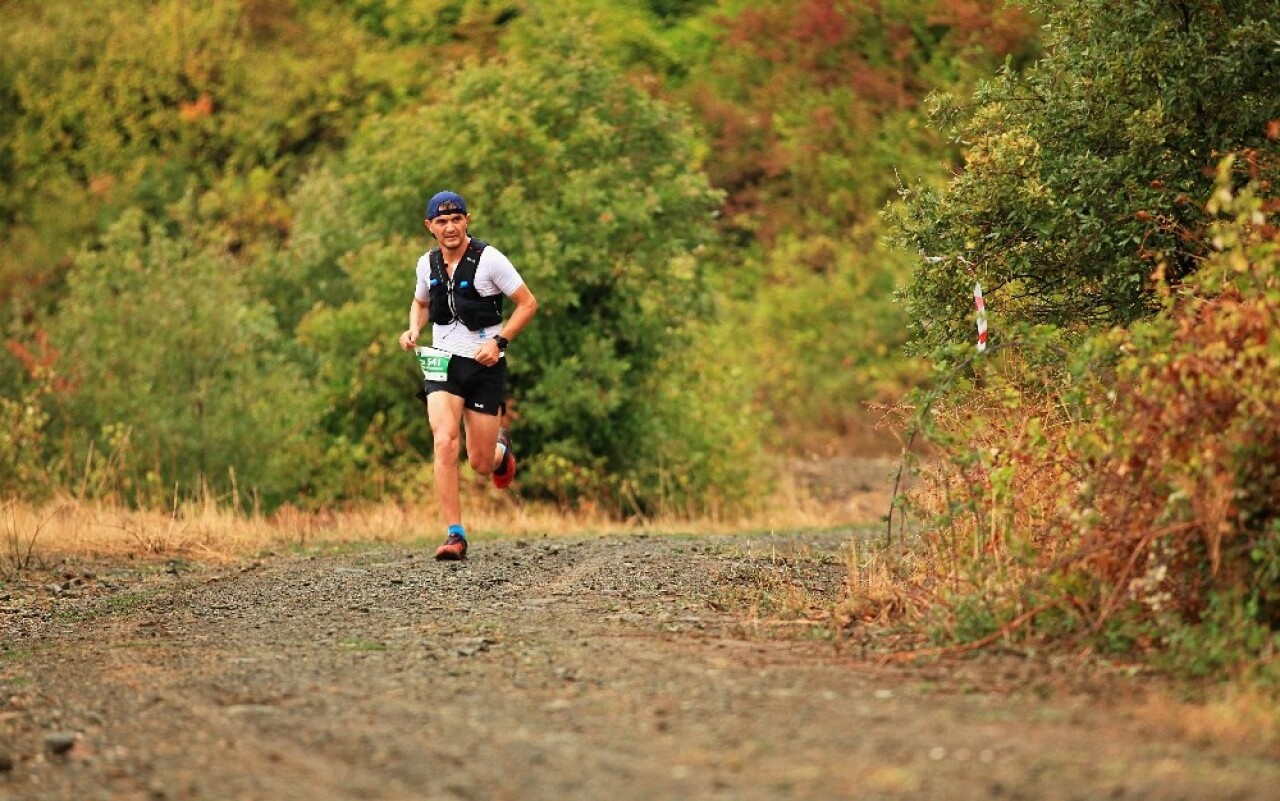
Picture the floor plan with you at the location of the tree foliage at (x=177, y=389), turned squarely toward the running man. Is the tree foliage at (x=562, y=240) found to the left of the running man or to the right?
left

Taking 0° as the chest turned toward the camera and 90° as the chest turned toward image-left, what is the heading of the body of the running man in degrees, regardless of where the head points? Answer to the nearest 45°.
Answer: approximately 45°

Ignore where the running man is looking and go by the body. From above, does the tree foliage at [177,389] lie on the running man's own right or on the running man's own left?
on the running man's own right

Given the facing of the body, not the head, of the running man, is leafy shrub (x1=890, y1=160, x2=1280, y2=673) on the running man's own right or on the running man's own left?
on the running man's own left

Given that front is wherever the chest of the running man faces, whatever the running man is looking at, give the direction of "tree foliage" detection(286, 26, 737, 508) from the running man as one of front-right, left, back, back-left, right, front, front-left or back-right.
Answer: back-right

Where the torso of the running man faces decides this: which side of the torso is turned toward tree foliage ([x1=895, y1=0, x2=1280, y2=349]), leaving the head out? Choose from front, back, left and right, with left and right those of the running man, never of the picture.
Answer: left

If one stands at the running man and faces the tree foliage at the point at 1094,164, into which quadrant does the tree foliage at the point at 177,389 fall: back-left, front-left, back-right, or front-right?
back-left

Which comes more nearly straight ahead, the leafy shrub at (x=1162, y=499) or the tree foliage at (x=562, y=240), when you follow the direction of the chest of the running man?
the leafy shrub
